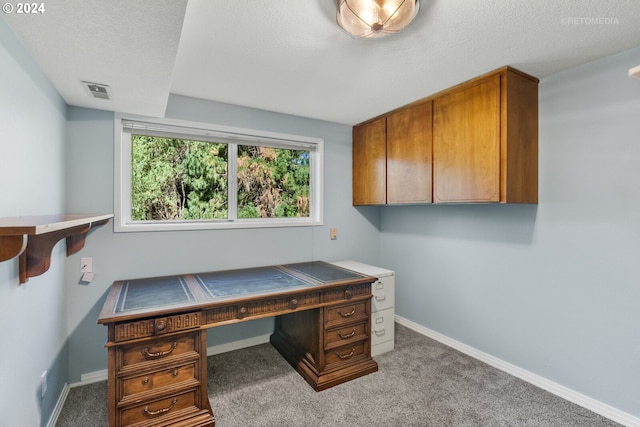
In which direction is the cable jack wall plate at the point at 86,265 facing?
toward the camera

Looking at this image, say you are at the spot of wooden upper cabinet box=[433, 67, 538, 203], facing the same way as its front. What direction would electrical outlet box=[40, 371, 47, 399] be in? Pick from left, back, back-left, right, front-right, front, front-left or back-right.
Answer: front

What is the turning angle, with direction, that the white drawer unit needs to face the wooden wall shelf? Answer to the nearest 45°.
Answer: approximately 90° to its right

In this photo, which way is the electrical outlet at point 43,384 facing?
to the viewer's right

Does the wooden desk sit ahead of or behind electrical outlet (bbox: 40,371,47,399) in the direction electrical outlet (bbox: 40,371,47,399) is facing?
ahead

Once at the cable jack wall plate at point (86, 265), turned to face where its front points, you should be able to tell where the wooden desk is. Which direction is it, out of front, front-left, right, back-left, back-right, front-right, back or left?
front-left

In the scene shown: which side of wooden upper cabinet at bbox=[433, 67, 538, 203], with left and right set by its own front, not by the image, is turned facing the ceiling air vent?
front

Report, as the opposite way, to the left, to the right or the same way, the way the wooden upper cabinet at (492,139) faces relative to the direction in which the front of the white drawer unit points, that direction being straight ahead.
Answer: to the right

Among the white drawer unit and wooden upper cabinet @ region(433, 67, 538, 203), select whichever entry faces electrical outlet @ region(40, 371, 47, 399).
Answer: the wooden upper cabinet

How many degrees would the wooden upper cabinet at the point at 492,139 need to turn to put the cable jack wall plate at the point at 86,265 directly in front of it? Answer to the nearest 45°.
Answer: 0° — it already faces it

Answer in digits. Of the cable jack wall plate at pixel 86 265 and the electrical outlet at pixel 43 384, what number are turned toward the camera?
1

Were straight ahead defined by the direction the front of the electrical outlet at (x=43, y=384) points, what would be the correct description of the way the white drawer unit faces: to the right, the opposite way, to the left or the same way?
to the right
